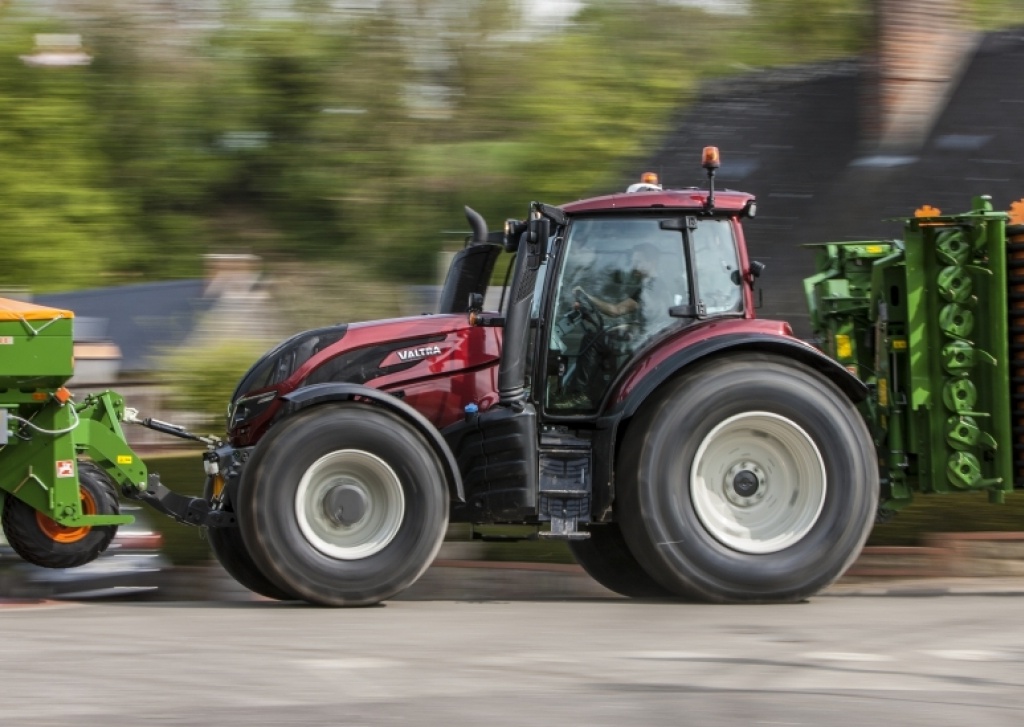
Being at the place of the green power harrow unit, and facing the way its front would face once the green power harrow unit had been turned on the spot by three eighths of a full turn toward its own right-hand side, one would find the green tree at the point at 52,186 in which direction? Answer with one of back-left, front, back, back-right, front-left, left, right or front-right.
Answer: left

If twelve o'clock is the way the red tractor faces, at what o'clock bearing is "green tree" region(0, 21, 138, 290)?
The green tree is roughly at 2 o'clock from the red tractor.

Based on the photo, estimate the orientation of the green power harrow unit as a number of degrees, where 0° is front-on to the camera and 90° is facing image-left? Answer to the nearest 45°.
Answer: approximately 90°

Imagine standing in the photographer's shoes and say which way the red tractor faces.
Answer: facing to the left of the viewer
